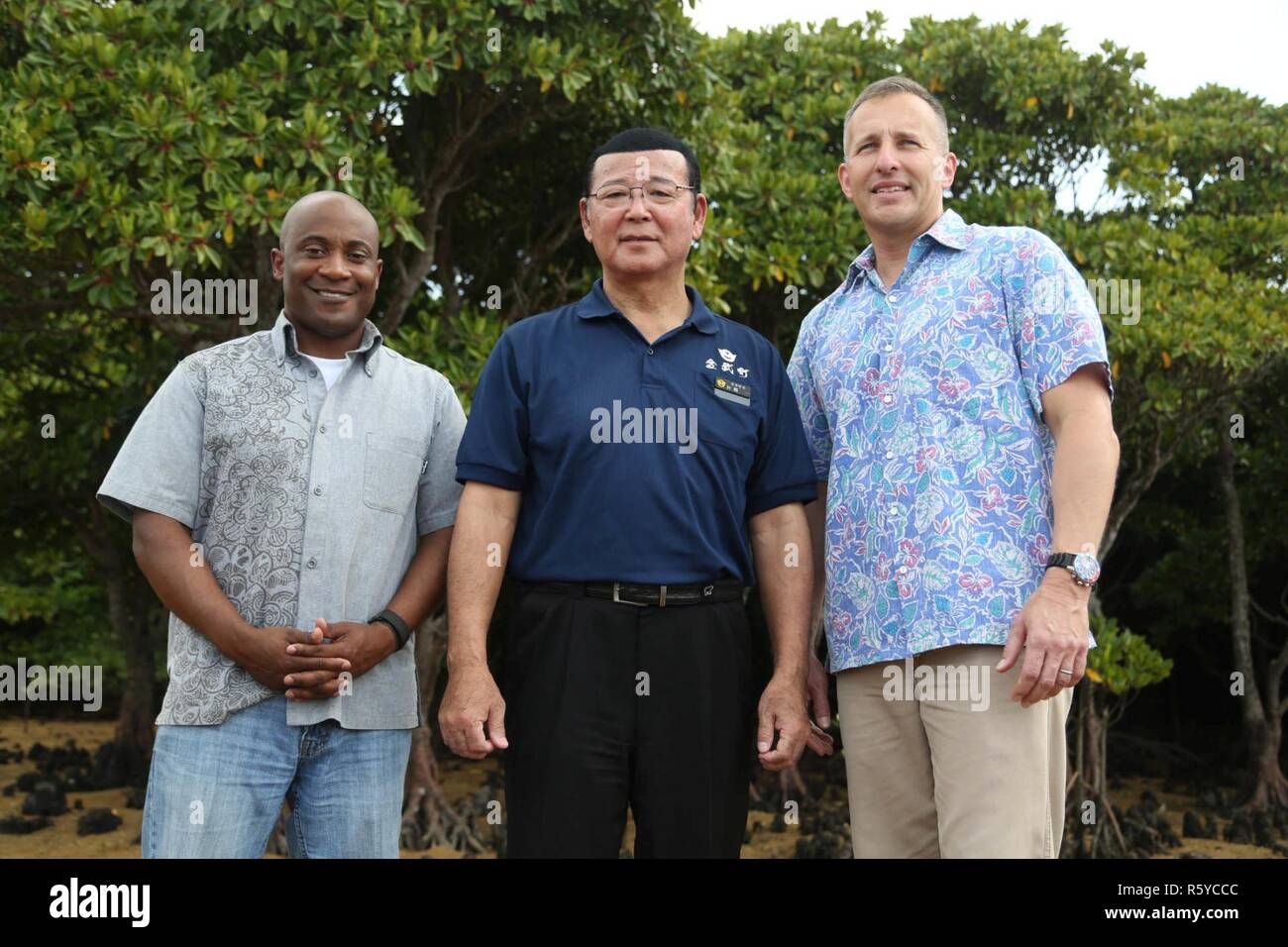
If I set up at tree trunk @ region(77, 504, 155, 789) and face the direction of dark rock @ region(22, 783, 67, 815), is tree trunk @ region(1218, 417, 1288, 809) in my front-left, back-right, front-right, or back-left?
back-left

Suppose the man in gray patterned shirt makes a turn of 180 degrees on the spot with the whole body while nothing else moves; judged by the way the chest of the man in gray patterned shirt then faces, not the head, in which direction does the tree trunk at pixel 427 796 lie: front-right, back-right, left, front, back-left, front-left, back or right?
front

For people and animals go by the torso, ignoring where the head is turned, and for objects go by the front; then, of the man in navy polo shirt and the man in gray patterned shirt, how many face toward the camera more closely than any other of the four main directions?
2

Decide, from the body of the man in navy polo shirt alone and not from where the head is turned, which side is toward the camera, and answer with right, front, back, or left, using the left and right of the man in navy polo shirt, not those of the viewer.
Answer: front

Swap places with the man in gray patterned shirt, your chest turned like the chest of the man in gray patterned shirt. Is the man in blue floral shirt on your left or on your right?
on your left

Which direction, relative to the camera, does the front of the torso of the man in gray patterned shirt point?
toward the camera

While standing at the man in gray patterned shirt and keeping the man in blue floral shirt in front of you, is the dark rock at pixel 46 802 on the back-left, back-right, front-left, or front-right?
back-left

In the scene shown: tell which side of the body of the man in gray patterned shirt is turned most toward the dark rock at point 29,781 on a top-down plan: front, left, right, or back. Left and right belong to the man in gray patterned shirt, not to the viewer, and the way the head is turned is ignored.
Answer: back

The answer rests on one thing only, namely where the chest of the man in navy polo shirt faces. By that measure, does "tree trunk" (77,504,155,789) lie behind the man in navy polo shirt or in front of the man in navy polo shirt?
behind

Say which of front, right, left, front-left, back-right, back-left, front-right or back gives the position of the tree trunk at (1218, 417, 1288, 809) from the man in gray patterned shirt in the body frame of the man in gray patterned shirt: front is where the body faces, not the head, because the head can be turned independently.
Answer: back-left

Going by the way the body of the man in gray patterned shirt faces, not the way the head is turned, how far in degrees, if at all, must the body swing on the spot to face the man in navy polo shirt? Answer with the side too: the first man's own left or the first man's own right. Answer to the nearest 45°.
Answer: approximately 90° to the first man's own left

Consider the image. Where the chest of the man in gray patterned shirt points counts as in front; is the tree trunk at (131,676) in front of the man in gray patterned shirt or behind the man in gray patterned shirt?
behind
